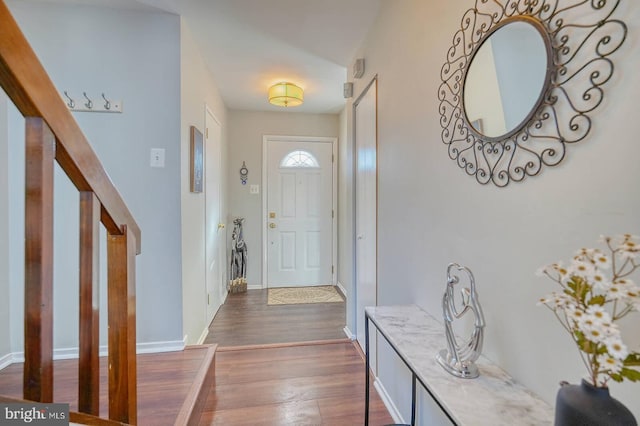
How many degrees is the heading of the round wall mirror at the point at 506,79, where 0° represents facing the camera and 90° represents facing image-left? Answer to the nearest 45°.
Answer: approximately 45°

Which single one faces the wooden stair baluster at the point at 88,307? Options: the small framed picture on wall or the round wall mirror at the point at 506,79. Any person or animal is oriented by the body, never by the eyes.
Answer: the round wall mirror

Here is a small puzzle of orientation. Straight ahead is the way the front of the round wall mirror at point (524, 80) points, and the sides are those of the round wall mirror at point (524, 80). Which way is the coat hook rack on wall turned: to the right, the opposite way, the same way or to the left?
to the left

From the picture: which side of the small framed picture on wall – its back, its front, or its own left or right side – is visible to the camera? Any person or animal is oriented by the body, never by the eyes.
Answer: right

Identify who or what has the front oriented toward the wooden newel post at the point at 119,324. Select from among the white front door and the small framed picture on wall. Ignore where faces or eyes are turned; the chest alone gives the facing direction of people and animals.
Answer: the white front door

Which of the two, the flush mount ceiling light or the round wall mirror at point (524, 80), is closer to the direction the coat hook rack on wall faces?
the round wall mirror

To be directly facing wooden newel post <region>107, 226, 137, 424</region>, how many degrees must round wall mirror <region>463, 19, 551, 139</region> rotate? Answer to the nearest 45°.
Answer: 0° — it already faces it

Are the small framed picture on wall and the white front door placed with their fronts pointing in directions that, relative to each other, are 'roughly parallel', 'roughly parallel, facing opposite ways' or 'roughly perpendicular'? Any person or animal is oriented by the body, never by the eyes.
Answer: roughly perpendicular
